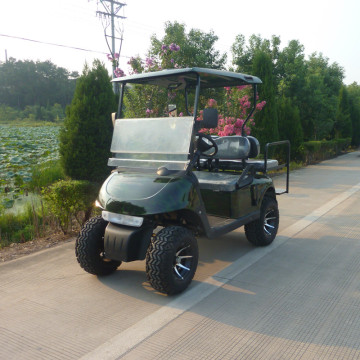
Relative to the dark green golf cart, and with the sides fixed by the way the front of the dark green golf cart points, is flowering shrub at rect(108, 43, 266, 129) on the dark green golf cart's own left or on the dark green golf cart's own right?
on the dark green golf cart's own right

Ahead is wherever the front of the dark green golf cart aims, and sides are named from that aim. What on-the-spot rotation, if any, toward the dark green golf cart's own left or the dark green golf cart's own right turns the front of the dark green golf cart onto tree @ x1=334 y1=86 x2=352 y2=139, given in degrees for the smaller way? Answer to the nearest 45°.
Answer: approximately 180°

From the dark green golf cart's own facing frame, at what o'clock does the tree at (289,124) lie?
The tree is roughly at 5 o'clock from the dark green golf cart.

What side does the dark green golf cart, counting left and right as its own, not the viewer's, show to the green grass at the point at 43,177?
right

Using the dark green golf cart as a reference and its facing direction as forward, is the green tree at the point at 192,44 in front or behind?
behind

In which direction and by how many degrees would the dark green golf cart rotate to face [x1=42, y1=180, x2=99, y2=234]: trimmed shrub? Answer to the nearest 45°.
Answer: approximately 90° to its right

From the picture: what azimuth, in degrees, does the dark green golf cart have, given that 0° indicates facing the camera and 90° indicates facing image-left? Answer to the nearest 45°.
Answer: approximately 45°

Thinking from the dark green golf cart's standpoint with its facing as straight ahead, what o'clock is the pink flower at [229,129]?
The pink flower is roughly at 5 o'clock from the dark green golf cart.
